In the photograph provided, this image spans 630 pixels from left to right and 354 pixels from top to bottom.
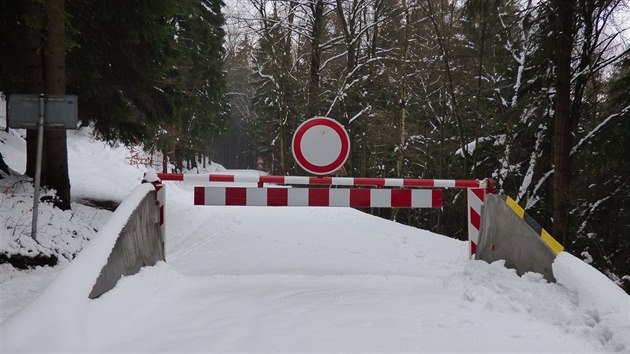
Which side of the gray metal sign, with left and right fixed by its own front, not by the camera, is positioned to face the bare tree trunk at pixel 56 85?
front

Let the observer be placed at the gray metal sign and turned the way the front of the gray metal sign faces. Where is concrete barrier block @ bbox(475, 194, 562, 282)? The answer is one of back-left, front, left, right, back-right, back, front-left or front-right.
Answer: back-right

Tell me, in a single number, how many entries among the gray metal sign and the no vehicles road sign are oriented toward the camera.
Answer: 1

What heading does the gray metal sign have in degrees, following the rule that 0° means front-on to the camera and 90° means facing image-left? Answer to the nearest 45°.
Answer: approximately 180°

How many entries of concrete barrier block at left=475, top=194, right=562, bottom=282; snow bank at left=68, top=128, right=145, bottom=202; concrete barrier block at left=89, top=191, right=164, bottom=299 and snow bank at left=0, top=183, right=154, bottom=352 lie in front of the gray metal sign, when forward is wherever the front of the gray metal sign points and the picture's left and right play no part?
1

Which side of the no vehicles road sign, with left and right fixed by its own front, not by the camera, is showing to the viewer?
front

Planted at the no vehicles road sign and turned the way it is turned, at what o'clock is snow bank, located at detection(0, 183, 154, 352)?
The snow bank is roughly at 1 o'clock from the no vehicles road sign.

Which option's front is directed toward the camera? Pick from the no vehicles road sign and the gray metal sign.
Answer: the no vehicles road sign

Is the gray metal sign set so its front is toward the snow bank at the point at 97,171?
yes

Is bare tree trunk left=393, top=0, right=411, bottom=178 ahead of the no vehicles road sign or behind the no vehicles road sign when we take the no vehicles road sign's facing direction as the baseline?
behind

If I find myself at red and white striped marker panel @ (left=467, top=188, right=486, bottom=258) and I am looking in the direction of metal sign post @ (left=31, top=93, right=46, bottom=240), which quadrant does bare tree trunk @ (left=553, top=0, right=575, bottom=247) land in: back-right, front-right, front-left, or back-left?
back-right

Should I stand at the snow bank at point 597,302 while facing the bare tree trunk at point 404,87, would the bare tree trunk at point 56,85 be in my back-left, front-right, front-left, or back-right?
front-left
